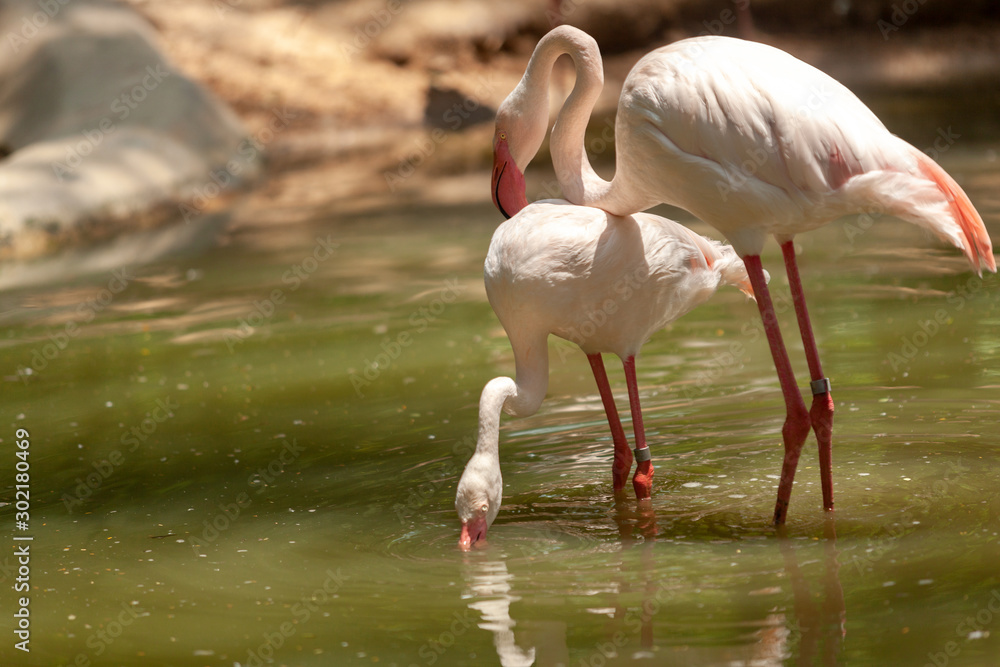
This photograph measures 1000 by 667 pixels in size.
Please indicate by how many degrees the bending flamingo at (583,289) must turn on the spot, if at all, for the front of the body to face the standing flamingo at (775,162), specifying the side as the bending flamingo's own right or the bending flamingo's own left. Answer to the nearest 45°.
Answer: approximately 135° to the bending flamingo's own left

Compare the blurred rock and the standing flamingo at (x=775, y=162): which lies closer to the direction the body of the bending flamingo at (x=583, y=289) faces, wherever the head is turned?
the blurred rock

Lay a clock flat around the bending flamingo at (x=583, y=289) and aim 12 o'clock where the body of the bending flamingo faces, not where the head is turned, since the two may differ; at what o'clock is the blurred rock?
The blurred rock is roughly at 2 o'clock from the bending flamingo.

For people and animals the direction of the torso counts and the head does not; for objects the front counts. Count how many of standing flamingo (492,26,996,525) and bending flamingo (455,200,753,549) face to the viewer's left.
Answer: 2

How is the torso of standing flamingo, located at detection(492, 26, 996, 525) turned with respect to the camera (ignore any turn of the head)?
to the viewer's left

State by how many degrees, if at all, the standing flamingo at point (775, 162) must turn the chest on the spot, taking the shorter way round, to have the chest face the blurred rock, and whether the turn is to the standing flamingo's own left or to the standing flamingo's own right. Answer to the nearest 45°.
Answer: approximately 45° to the standing flamingo's own right

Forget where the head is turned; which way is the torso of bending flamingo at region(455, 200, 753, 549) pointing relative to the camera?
to the viewer's left
